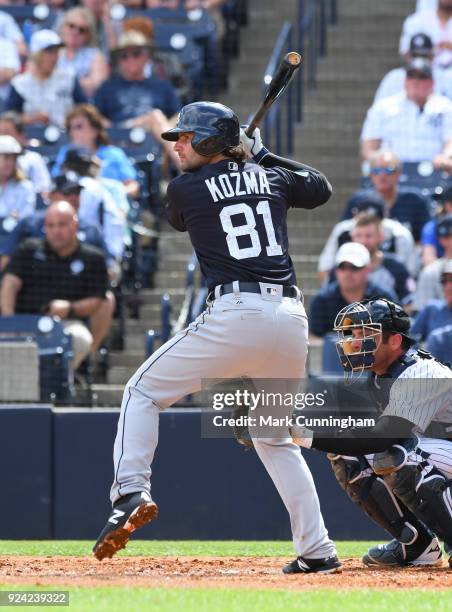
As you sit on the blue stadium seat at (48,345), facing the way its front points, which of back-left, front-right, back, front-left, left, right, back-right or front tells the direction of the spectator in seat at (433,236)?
left

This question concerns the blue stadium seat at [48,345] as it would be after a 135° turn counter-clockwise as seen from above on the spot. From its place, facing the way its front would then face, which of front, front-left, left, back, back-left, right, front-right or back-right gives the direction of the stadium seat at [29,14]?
front-left

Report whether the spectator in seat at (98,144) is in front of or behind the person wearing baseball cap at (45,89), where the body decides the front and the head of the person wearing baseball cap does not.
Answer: in front

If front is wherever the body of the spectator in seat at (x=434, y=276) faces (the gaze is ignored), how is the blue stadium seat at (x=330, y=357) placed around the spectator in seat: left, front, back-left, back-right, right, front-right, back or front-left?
front-right

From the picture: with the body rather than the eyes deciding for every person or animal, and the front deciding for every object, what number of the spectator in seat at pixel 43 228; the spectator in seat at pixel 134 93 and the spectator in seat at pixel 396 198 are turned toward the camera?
3

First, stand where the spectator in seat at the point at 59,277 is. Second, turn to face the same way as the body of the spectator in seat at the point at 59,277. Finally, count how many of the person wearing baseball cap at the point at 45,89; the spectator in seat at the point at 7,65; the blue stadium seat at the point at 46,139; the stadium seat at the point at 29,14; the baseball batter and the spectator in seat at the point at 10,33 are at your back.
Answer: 5

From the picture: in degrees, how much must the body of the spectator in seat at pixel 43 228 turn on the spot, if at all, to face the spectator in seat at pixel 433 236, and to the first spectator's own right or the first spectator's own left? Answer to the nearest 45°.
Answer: approximately 90° to the first spectator's own left

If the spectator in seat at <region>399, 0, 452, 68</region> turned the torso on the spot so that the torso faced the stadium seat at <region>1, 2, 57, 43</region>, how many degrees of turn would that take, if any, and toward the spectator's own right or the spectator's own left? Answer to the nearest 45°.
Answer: approximately 90° to the spectator's own right
